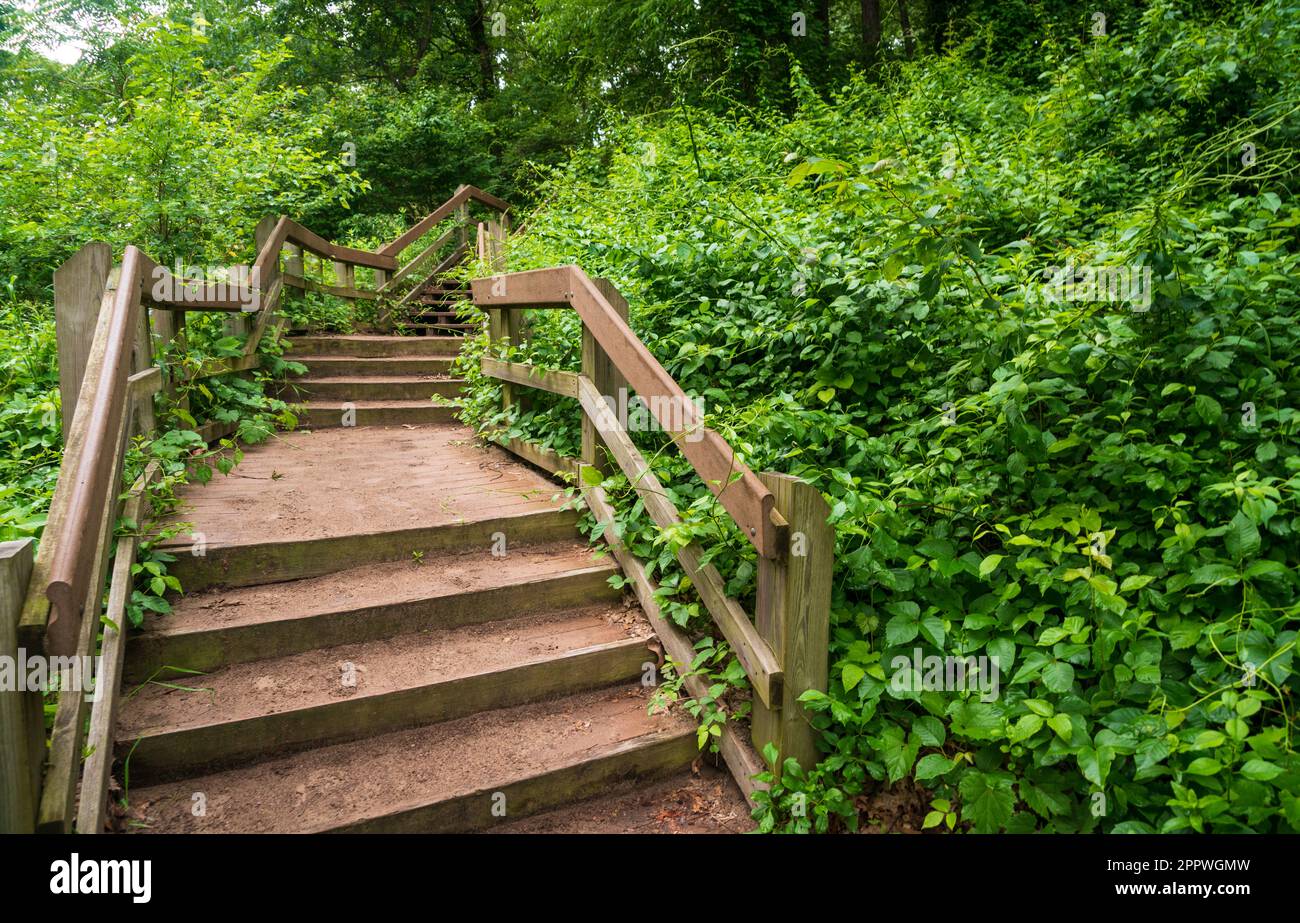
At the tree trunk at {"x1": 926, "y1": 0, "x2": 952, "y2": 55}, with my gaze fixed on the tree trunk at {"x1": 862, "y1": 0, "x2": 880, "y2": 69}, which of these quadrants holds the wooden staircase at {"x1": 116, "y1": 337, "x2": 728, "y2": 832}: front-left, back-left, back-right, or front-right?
front-left

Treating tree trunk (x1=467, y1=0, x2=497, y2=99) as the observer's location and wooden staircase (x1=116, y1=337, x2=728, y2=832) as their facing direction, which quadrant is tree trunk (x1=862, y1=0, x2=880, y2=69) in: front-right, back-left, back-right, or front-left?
front-left

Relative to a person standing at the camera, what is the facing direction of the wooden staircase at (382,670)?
facing the viewer

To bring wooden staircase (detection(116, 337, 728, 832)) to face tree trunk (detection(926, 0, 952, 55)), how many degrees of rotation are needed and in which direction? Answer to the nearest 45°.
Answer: approximately 135° to its left

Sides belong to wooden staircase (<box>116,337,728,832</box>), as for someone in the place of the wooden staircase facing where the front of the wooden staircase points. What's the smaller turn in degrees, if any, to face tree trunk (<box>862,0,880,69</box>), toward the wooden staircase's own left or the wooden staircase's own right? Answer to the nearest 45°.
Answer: approximately 135° to the wooden staircase's own left

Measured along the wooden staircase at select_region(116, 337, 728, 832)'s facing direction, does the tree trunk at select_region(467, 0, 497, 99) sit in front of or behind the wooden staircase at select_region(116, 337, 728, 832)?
behind
